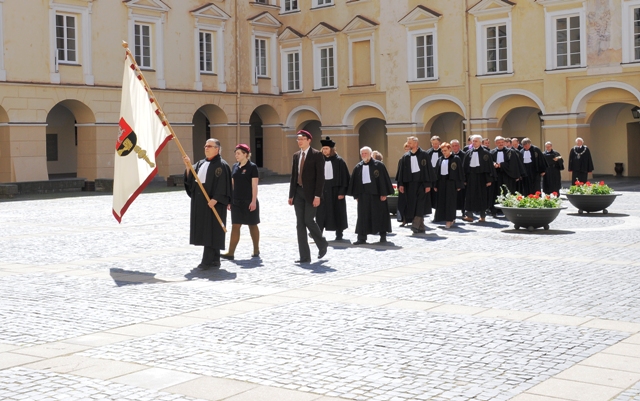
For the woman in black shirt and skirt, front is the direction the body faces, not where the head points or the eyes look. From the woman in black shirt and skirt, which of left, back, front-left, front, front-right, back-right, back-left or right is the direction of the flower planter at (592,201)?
back

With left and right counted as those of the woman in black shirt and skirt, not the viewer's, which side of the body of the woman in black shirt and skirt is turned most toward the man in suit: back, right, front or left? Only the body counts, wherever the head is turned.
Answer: left

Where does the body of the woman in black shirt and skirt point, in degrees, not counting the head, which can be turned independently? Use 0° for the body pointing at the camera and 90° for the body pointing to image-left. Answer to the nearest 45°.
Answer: approximately 45°

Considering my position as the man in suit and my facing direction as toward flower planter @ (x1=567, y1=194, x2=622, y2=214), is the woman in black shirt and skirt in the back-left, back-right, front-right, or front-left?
back-left

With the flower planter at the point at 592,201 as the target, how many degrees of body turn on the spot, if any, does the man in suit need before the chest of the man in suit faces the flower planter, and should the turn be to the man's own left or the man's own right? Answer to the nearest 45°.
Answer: approximately 180°

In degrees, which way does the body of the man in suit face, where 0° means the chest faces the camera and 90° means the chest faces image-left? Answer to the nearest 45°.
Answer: approximately 45°

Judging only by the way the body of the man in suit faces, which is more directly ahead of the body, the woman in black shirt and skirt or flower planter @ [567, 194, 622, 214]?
the woman in black shirt and skirt

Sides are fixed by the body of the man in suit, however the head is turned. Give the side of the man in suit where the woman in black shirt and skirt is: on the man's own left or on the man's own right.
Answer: on the man's own right
